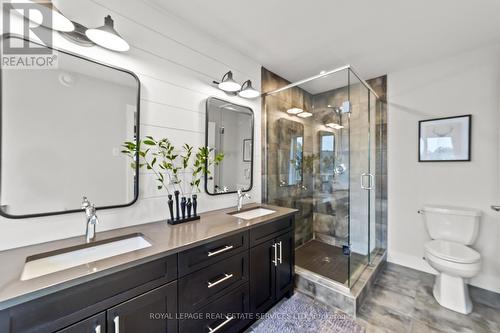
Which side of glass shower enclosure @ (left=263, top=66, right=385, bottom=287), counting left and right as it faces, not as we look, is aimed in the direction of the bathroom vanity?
right

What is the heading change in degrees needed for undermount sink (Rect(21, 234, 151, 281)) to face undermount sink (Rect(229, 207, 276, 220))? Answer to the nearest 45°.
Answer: approximately 45° to its left

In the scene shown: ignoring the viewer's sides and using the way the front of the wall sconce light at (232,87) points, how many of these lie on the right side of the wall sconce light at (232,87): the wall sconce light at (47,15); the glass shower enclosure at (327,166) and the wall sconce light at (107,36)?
2

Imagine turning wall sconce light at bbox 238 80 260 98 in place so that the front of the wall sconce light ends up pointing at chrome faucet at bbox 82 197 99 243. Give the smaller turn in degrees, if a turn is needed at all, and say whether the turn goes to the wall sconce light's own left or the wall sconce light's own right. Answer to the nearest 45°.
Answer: approximately 90° to the wall sconce light's own right

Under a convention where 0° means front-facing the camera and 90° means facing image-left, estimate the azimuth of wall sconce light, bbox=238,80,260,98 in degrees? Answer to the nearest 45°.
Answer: approximately 315°
